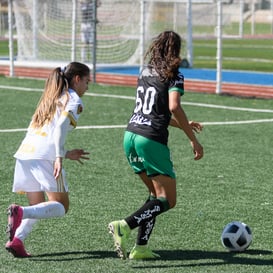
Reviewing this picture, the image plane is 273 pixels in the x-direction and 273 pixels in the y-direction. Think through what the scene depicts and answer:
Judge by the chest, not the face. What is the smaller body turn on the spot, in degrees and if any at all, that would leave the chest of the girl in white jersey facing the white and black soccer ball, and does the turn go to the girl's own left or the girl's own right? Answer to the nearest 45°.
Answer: approximately 45° to the girl's own right

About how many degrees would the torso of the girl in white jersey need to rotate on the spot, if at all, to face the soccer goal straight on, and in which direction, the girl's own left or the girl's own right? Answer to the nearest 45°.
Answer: approximately 45° to the girl's own left

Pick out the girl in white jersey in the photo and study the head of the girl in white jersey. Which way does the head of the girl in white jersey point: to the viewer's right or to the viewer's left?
to the viewer's right

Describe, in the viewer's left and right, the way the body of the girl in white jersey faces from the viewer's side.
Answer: facing away from the viewer and to the right of the viewer
